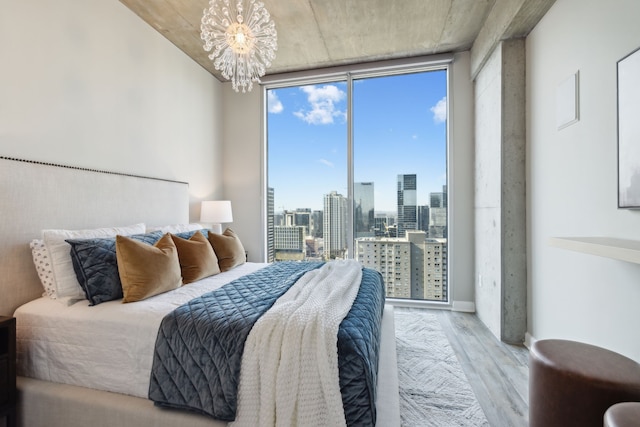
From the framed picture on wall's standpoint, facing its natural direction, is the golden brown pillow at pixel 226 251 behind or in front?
in front

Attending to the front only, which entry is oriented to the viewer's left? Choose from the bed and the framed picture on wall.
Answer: the framed picture on wall

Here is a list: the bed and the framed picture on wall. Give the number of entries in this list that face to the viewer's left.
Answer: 1

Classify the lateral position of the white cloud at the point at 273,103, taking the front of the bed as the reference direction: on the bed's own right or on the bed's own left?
on the bed's own left

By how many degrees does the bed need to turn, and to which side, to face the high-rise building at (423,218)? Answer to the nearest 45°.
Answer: approximately 45° to its left

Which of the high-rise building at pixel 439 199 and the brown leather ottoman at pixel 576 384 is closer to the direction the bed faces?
the brown leather ottoman

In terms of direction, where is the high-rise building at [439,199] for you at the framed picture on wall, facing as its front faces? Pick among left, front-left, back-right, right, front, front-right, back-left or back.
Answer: front-right

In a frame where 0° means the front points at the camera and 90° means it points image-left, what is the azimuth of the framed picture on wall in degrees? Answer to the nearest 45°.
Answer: approximately 90°

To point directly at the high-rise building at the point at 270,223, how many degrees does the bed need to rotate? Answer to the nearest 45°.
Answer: approximately 90° to its left

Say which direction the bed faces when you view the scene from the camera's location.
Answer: facing the viewer and to the right of the viewer
